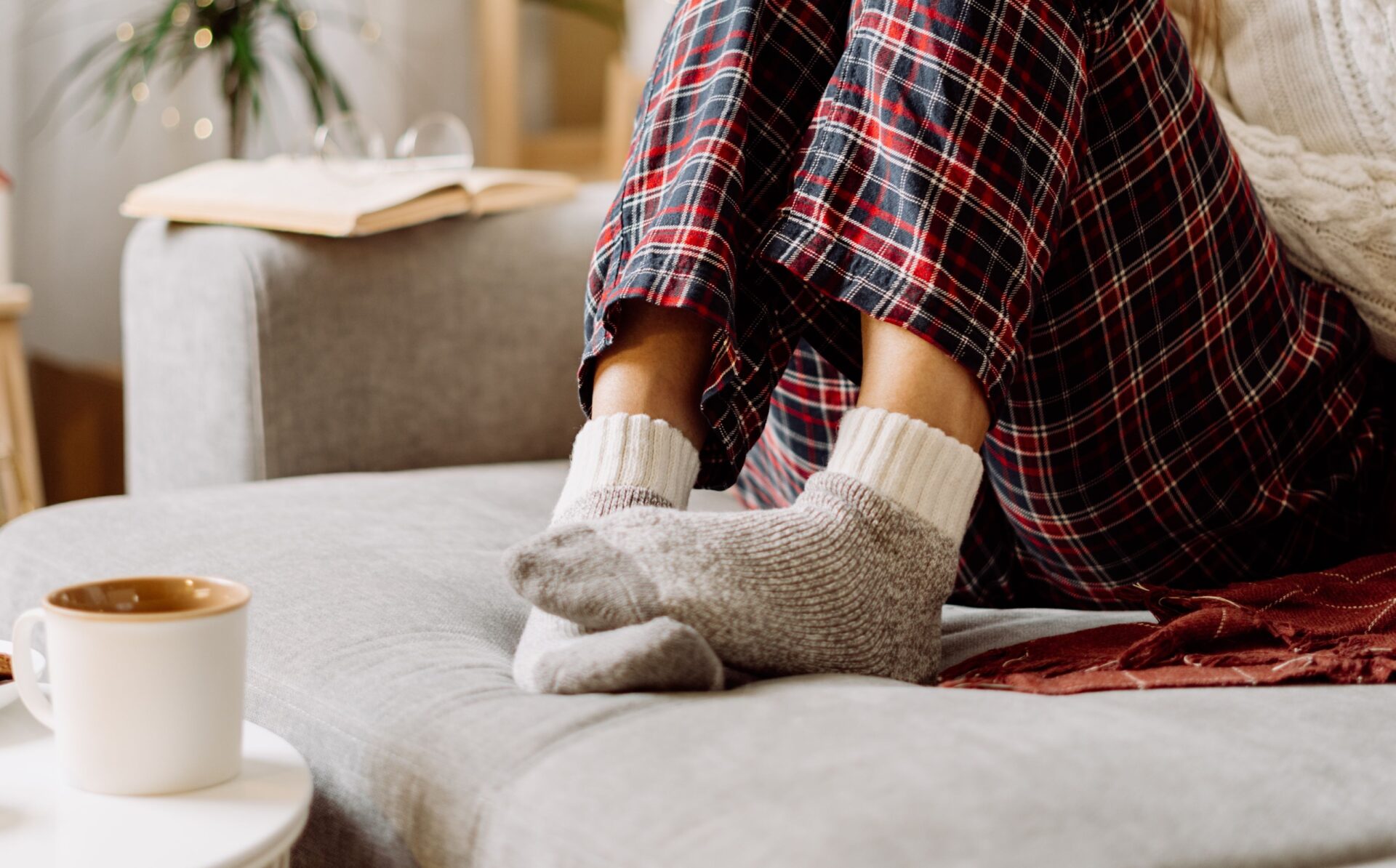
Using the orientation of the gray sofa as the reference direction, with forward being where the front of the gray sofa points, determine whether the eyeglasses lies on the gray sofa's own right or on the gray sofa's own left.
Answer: on the gray sofa's own right

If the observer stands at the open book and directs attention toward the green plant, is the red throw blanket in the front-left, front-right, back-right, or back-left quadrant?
back-right

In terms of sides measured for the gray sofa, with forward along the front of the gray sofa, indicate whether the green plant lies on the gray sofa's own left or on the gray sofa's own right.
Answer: on the gray sofa's own right

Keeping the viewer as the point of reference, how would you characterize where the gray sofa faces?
facing the viewer and to the left of the viewer
